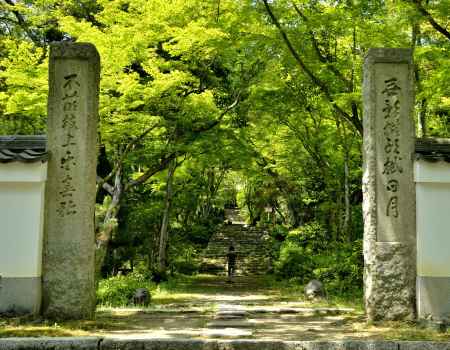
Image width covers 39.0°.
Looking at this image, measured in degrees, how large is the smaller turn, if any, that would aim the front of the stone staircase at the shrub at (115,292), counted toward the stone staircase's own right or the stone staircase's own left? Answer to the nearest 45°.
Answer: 0° — it already faces it

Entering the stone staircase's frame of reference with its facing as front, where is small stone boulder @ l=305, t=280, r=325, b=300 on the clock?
The small stone boulder is roughly at 12 o'clock from the stone staircase.

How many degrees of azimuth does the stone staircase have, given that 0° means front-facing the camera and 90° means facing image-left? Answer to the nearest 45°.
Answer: approximately 0°
